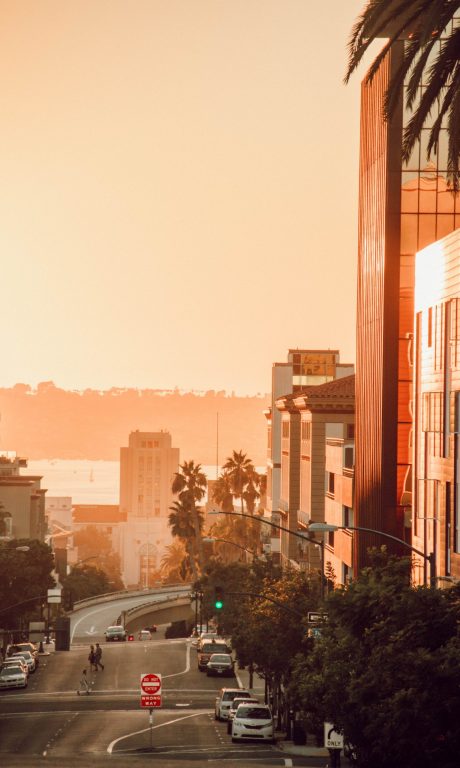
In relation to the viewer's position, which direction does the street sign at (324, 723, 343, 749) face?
facing the viewer
